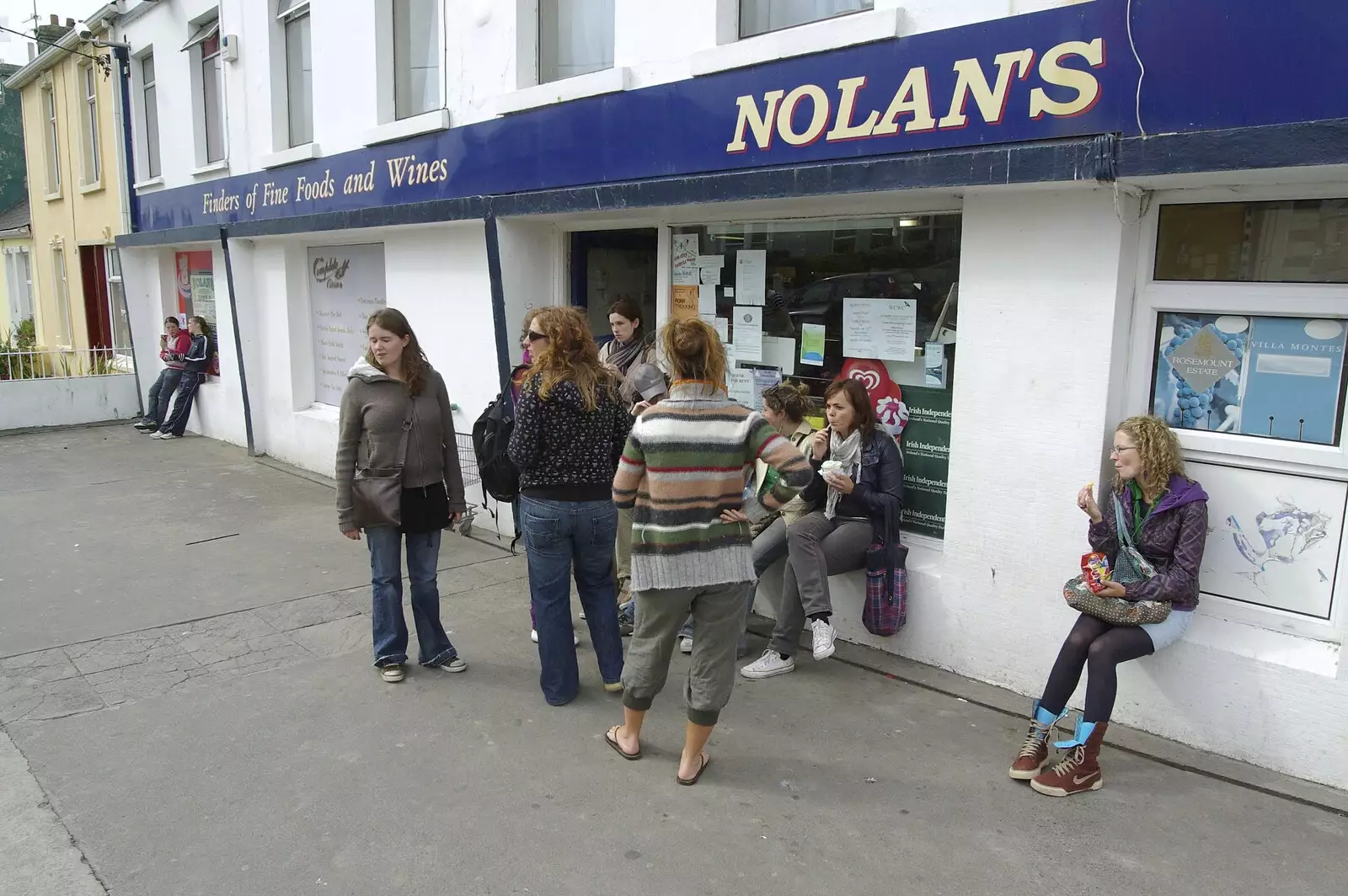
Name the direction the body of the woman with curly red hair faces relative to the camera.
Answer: away from the camera

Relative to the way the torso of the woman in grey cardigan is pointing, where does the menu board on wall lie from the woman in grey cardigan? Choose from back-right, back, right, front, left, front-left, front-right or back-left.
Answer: back

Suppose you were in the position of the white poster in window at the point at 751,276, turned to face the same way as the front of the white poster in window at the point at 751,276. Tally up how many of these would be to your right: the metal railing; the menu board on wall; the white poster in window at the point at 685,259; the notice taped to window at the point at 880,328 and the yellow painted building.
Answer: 4

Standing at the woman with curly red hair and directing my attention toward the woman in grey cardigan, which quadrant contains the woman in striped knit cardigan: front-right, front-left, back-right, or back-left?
back-left

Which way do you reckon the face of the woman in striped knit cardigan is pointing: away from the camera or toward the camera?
away from the camera

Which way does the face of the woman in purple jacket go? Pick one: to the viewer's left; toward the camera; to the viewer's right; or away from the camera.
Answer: to the viewer's left

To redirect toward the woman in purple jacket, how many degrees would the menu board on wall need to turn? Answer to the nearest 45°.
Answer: approximately 45° to its left

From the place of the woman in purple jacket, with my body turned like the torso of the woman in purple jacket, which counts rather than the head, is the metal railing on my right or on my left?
on my right

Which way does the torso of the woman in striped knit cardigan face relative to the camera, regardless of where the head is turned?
away from the camera

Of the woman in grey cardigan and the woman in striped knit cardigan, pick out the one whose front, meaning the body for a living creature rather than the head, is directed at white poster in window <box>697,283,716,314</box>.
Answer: the woman in striped knit cardigan

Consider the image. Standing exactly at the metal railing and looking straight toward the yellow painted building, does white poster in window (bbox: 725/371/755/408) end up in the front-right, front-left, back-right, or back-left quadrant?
back-right

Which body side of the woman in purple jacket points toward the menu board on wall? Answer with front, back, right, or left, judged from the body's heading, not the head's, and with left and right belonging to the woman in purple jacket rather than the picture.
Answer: right

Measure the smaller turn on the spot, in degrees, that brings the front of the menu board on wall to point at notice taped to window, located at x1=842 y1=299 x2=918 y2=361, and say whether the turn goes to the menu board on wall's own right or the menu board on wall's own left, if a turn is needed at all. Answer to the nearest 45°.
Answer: approximately 90° to the menu board on wall's own left

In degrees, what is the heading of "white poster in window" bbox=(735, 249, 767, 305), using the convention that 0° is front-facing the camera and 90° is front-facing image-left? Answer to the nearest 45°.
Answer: approximately 45°

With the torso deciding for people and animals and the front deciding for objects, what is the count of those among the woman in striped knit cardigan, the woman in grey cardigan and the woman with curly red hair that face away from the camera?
2
